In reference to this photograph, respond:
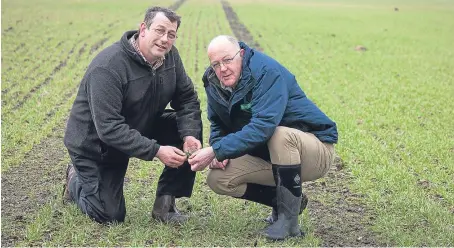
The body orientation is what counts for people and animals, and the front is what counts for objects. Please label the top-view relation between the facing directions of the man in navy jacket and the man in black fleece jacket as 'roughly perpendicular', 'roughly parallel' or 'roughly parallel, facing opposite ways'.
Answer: roughly perpendicular

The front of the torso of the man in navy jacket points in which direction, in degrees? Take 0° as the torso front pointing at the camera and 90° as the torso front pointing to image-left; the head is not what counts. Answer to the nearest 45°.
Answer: approximately 45°

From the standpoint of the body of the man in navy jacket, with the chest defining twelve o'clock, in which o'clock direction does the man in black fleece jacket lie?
The man in black fleece jacket is roughly at 2 o'clock from the man in navy jacket.

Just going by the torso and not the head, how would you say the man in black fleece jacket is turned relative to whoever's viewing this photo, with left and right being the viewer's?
facing the viewer and to the right of the viewer

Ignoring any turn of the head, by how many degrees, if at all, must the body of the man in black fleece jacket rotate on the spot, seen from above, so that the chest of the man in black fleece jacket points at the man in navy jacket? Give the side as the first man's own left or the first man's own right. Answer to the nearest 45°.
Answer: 0° — they already face them

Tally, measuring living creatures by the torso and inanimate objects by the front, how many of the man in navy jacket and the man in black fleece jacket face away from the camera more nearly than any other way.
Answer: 0
